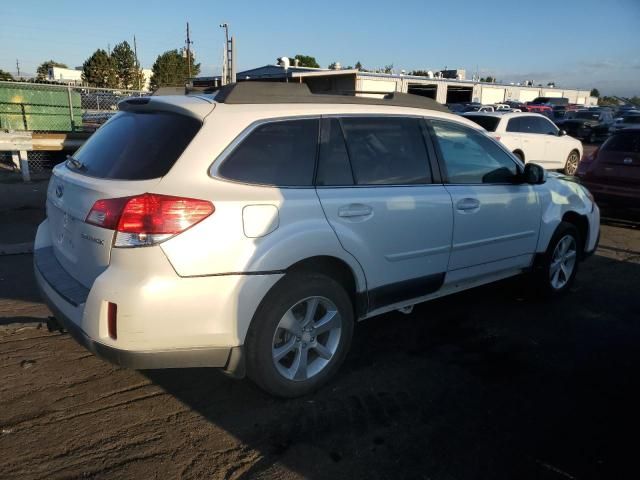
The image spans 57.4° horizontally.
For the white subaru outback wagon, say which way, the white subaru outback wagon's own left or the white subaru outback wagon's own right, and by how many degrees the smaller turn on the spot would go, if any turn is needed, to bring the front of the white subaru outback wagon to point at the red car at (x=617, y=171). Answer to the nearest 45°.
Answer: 0° — it already faces it

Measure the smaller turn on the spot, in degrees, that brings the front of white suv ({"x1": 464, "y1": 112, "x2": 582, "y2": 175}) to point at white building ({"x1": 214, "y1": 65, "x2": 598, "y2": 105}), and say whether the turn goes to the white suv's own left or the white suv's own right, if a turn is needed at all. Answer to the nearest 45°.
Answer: approximately 90° to the white suv's own left

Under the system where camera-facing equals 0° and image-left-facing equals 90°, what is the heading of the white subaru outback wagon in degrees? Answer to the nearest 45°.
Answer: approximately 225°

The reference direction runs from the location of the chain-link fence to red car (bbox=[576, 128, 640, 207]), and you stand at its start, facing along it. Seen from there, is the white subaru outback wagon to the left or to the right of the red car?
right

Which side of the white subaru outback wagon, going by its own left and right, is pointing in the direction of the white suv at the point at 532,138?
front

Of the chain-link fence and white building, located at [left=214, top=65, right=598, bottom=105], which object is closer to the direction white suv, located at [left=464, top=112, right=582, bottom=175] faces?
the white building

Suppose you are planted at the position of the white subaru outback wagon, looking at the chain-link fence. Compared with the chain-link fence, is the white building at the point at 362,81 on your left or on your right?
right

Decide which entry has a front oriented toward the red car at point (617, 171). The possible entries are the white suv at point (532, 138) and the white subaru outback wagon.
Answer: the white subaru outback wagon

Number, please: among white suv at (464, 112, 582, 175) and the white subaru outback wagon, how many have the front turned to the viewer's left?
0

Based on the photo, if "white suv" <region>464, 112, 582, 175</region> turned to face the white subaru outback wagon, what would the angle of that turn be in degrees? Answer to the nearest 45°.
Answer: approximately 135° to its right

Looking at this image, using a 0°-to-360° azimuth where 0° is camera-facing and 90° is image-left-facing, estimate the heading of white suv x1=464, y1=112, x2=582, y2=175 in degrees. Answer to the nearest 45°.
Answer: approximately 225°

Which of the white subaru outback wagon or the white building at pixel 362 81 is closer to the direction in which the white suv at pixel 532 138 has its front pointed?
the white building

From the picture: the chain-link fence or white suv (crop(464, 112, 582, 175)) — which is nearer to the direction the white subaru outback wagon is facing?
the white suv

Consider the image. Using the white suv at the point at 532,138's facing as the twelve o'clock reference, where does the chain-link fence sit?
The chain-link fence is roughly at 7 o'clock from the white suv.
